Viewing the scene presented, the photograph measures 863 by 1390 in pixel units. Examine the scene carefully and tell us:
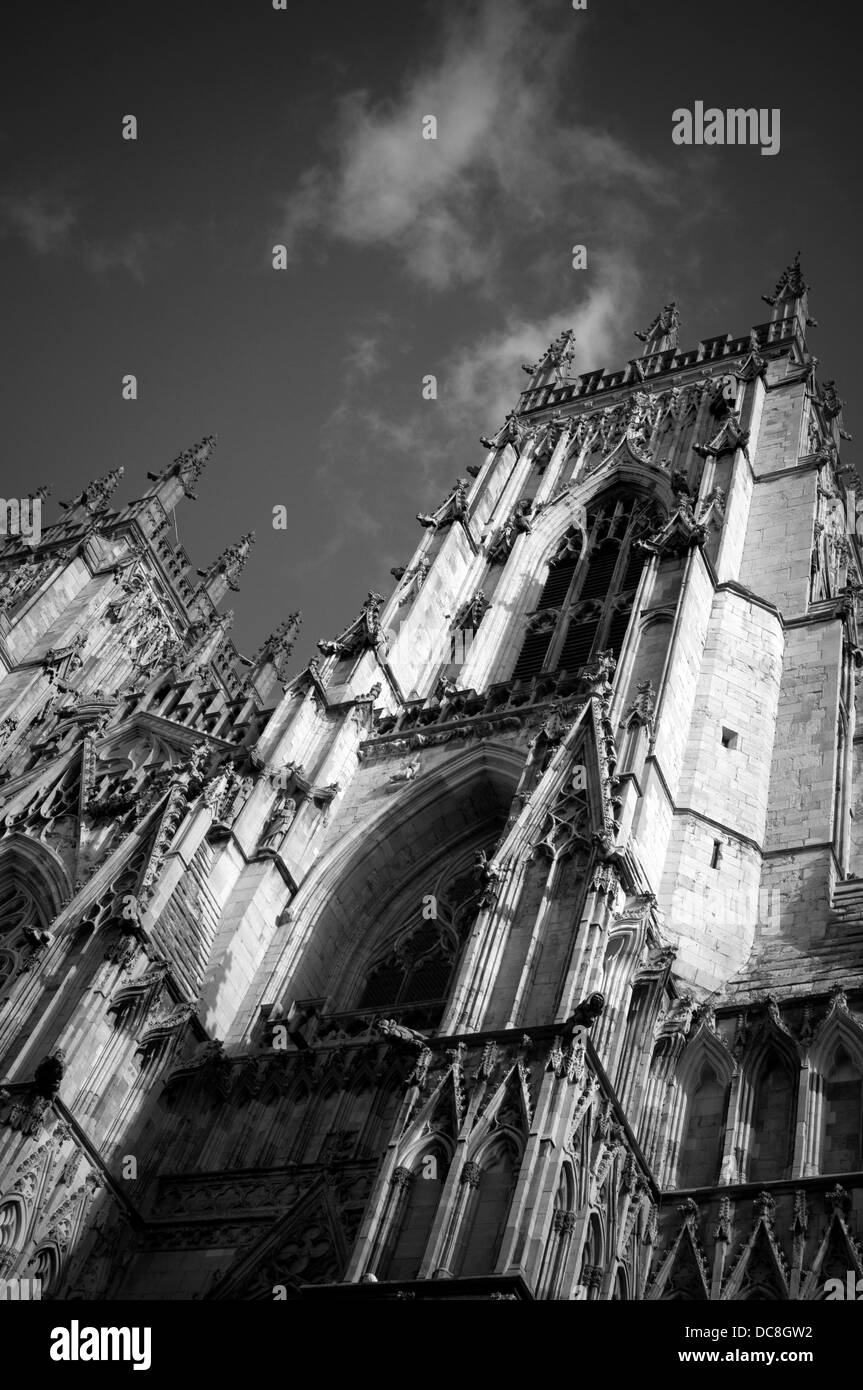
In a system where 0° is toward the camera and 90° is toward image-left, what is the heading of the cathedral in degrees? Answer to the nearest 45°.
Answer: approximately 45°
